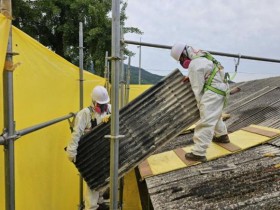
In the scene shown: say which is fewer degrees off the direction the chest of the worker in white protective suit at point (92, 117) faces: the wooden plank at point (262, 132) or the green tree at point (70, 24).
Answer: the wooden plank

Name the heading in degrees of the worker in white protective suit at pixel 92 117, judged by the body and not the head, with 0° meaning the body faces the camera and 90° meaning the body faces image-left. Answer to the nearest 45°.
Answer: approximately 315°

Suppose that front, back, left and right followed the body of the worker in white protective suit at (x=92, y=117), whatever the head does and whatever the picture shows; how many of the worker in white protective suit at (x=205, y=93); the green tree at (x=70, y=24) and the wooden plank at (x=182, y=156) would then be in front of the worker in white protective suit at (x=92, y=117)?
2

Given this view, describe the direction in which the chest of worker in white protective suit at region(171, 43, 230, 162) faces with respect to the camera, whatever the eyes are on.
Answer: to the viewer's left

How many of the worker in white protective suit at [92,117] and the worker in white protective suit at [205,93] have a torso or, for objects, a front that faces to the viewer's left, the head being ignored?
1

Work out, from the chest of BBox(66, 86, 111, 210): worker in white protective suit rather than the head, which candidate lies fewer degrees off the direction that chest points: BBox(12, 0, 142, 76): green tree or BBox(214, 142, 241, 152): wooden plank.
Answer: the wooden plank

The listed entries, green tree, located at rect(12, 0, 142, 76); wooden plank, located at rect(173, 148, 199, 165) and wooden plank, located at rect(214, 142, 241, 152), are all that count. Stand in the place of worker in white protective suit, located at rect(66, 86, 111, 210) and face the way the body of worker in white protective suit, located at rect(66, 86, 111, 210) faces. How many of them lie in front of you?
2

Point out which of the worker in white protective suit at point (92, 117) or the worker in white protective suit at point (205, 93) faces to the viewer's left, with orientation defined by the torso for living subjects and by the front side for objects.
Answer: the worker in white protective suit at point (205, 93)
